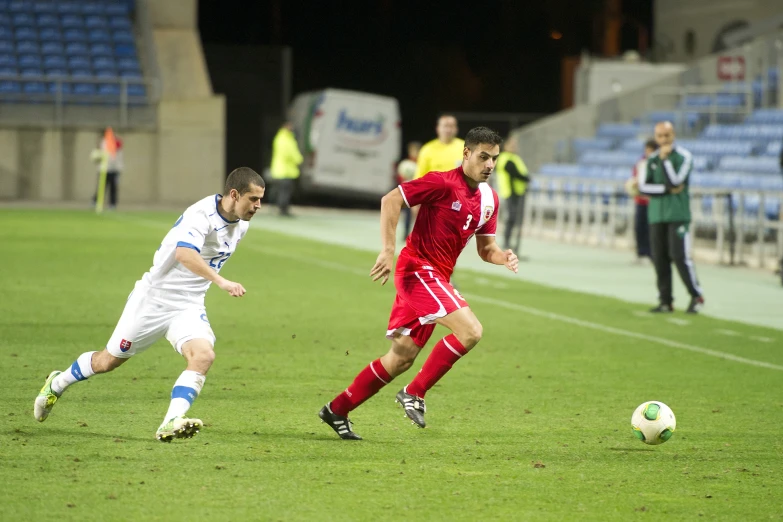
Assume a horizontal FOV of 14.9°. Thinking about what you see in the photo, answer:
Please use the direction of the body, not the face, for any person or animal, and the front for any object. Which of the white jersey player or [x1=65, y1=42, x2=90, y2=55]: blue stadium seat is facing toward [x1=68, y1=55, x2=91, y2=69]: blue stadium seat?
[x1=65, y1=42, x2=90, y2=55]: blue stadium seat

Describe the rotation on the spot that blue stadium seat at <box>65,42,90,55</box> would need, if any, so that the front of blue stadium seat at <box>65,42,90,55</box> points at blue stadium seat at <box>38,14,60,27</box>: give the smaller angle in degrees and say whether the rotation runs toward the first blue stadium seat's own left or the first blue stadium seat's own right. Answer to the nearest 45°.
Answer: approximately 135° to the first blue stadium seat's own right

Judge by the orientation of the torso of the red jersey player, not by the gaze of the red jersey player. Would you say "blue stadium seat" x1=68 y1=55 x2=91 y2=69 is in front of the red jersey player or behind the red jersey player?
behind

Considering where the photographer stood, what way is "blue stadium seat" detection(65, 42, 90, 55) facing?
facing the viewer

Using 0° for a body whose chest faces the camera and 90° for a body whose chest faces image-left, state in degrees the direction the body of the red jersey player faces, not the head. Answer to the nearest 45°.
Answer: approximately 315°

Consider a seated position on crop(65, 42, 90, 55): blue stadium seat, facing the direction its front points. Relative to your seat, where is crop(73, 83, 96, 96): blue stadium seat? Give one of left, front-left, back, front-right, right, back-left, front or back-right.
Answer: front

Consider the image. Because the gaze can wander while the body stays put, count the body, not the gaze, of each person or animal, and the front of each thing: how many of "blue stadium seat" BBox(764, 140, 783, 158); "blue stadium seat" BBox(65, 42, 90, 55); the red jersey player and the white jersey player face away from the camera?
0

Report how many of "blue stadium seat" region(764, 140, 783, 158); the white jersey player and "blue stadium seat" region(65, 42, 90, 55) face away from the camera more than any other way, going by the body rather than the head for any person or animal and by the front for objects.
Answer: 0

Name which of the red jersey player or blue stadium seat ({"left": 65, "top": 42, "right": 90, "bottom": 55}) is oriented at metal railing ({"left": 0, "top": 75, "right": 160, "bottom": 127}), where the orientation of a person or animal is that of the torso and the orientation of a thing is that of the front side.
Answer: the blue stadium seat

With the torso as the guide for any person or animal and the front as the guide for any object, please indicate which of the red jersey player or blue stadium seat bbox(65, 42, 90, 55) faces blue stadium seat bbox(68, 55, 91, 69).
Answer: blue stadium seat bbox(65, 42, 90, 55)
